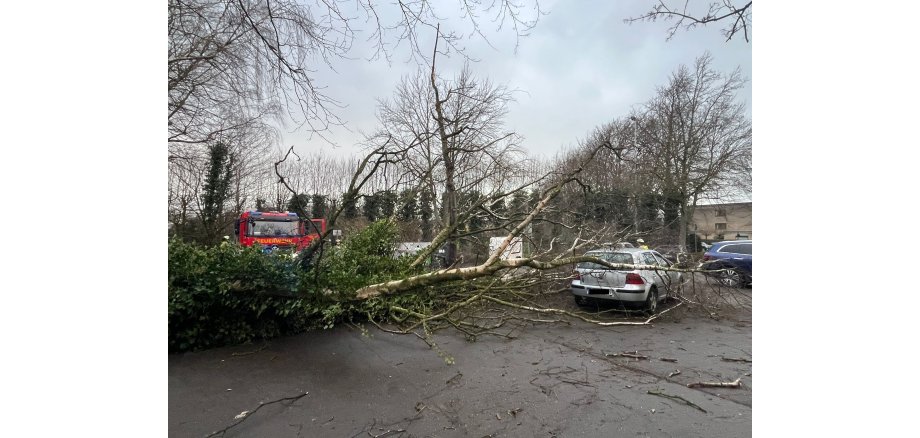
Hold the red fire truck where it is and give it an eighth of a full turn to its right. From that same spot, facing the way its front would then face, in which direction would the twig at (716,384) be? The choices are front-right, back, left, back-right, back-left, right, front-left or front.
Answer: front-left

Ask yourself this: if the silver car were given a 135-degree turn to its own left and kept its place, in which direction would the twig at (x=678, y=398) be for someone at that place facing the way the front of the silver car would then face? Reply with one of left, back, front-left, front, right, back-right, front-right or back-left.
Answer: left

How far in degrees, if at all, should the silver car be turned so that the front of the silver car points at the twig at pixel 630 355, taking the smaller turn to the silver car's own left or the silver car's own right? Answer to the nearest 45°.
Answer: approximately 135° to the silver car's own right

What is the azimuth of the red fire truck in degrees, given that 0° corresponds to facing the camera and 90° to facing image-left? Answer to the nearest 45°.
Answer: approximately 45°

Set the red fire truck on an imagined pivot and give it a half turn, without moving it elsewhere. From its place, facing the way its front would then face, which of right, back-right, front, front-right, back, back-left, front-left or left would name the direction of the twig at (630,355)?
back

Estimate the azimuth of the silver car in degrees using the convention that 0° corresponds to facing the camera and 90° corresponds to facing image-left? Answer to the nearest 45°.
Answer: approximately 225°
